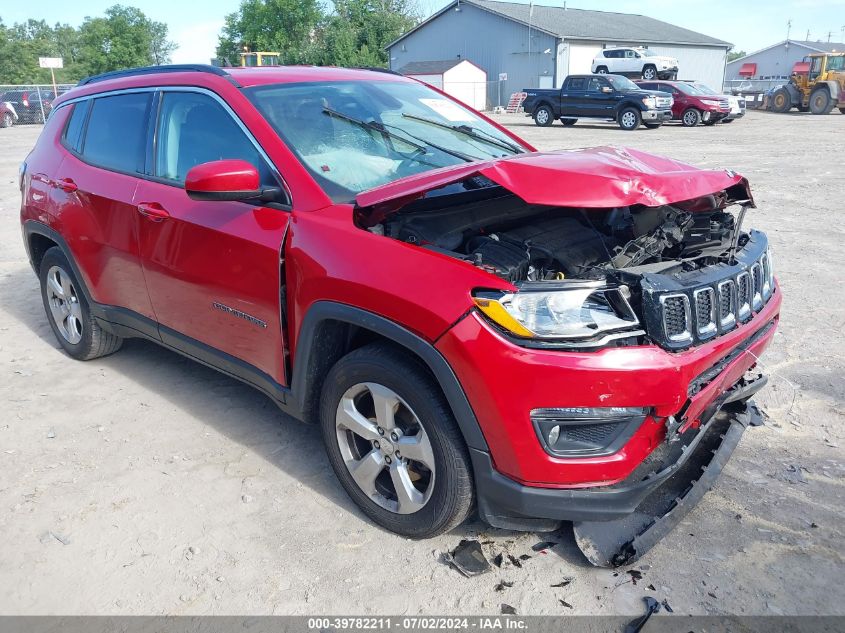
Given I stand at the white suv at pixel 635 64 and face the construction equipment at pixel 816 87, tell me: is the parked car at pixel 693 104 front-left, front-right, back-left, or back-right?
front-right

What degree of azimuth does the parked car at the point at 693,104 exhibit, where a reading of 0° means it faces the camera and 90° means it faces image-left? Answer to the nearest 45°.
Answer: approximately 315°

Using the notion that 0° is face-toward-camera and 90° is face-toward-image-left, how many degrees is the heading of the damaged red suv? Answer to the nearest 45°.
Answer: approximately 315°

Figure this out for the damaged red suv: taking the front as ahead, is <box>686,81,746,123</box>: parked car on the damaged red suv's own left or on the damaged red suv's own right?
on the damaged red suv's own left

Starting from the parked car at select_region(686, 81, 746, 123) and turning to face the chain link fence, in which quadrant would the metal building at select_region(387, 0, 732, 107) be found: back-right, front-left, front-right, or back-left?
front-right
